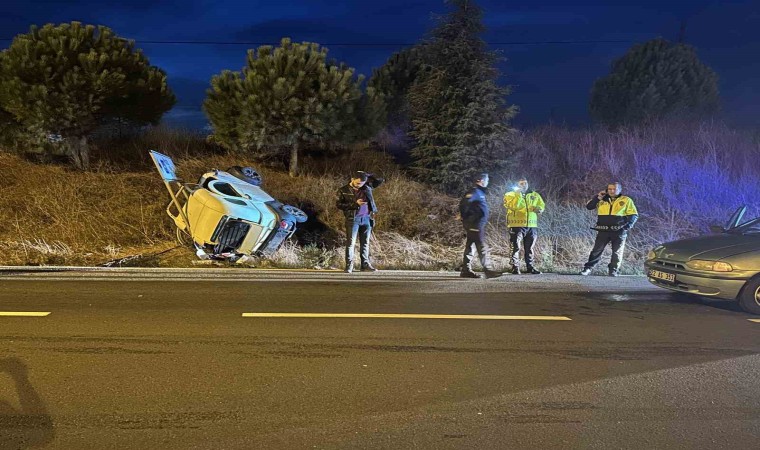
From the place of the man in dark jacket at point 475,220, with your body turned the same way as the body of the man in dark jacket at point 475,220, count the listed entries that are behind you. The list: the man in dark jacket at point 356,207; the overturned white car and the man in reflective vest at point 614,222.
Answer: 2

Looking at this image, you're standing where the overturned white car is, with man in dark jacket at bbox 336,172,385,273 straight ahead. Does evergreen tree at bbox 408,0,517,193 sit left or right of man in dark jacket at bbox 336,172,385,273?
left

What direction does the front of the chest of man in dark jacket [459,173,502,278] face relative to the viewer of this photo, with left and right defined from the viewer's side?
facing to the right of the viewer

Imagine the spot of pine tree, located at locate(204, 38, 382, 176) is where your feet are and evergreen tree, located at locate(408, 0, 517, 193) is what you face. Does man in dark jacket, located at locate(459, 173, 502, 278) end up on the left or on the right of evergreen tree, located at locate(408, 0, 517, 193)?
right

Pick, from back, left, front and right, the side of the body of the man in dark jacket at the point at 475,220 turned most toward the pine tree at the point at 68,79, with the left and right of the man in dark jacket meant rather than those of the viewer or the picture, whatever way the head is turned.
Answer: back

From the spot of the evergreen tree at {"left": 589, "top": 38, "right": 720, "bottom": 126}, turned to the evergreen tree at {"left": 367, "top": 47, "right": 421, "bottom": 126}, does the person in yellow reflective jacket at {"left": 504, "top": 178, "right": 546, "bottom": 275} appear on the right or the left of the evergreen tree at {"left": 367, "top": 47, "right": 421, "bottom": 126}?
left

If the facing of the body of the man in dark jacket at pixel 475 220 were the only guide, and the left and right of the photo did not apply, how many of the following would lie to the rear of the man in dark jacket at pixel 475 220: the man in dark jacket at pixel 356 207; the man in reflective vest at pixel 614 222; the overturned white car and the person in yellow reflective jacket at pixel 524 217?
2
